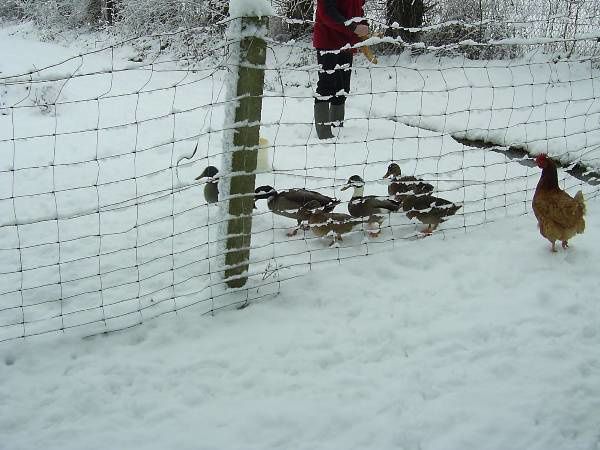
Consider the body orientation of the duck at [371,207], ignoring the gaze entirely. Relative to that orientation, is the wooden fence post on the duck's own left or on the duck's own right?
on the duck's own left

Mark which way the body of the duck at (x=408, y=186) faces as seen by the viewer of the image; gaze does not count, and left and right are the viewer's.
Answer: facing to the left of the viewer

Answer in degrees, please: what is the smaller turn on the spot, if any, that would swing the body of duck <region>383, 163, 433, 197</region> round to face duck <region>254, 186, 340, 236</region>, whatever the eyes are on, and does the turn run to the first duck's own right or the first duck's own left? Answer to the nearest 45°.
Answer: approximately 45° to the first duck's own left

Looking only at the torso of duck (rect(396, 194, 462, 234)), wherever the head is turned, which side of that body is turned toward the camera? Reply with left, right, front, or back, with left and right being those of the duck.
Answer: left

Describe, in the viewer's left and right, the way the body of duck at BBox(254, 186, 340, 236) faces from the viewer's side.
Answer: facing to the left of the viewer

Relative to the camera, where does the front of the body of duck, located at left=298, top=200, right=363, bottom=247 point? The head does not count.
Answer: to the viewer's left

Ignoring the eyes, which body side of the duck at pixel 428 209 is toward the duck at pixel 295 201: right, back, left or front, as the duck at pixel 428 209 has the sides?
front

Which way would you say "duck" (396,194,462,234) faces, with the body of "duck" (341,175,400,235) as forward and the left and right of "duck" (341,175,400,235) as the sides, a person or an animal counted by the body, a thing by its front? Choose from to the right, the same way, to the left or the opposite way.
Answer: the same way

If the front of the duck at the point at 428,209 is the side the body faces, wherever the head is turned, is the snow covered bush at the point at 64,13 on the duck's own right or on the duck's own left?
on the duck's own right

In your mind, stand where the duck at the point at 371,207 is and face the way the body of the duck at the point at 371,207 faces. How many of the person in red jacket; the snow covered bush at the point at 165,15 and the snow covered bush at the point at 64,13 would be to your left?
0

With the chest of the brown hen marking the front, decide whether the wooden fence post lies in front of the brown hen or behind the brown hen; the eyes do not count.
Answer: in front

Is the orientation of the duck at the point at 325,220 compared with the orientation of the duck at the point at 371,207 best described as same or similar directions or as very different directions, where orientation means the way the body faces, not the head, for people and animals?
same or similar directions

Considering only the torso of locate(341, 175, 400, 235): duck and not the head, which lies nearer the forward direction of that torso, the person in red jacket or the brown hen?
the person in red jacket

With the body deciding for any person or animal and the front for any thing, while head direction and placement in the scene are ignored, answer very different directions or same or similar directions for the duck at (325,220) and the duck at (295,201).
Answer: same or similar directions

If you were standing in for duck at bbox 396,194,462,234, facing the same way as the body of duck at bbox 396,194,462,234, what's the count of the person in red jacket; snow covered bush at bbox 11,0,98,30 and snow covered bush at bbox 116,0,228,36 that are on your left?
0

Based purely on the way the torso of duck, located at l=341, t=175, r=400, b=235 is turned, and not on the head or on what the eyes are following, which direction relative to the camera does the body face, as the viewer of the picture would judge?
to the viewer's left
